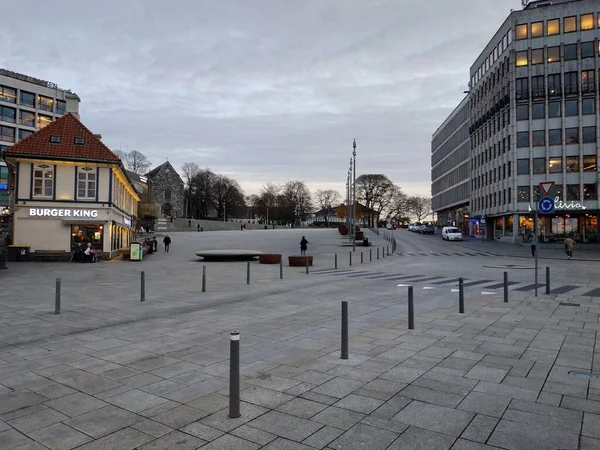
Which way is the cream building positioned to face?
toward the camera

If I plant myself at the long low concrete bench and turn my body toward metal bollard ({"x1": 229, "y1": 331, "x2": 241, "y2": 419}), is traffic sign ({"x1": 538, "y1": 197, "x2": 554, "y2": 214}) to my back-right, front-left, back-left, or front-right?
front-left

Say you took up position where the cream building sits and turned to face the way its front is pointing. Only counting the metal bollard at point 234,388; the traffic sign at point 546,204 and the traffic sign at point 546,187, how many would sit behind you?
0

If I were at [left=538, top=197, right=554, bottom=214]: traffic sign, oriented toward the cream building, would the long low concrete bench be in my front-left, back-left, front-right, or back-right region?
front-right

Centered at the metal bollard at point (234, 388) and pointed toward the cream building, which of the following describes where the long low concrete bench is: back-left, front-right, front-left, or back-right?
front-right

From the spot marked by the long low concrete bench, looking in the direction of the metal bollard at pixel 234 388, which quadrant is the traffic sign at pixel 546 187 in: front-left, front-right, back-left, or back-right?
front-left

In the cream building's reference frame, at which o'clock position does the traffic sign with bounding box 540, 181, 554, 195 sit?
The traffic sign is roughly at 11 o'clock from the cream building.

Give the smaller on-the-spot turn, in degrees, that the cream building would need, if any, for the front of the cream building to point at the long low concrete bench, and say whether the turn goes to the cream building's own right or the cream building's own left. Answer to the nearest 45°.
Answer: approximately 90° to the cream building's own left

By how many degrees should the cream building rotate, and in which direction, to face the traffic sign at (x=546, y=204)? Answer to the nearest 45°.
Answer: approximately 45° to its left

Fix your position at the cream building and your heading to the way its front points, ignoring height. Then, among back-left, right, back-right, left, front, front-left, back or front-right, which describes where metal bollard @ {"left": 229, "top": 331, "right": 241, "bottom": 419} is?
front

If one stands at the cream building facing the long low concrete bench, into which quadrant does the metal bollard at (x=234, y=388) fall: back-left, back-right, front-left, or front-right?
front-right

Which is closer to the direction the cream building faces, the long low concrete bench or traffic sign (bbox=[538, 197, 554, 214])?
the traffic sign
